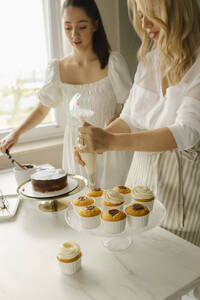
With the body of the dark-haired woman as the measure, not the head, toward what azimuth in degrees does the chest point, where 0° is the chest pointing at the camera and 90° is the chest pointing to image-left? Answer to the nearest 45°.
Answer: approximately 0°

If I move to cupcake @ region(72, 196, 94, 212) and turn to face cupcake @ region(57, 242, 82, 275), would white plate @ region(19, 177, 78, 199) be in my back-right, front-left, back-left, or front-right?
back-right

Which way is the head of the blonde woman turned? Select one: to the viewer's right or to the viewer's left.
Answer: to the viewer's left
